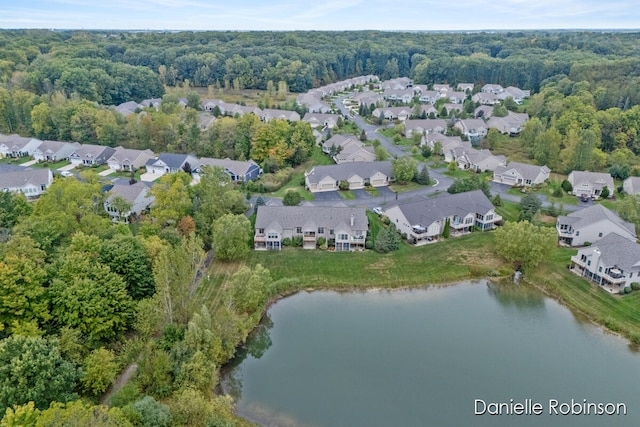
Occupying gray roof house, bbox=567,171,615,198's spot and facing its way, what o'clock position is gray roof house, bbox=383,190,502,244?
gray roof house, bbox=383,190,502,244 is roughly at 1 o'clock from gray roof house, bbox=567,171,615,198.

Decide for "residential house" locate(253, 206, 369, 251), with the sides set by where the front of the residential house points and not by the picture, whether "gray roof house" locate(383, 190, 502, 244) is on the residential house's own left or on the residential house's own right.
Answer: on the residential house's own right

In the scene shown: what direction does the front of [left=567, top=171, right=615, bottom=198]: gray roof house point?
toward the camera

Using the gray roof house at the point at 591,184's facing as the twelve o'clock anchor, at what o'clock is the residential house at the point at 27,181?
The residential house is roughly at 2 o'clock from the gray roof house.

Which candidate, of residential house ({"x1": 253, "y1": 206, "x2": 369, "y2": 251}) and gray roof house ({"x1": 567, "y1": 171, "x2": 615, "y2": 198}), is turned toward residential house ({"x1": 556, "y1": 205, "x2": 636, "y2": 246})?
the gray roof house

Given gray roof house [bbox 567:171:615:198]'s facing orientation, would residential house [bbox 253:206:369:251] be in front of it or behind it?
in front

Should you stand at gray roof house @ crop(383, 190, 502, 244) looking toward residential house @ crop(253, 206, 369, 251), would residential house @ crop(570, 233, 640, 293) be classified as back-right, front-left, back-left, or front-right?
back-left

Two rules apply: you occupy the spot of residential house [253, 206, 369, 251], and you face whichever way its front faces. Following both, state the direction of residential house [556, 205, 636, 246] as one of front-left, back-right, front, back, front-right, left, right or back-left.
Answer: right

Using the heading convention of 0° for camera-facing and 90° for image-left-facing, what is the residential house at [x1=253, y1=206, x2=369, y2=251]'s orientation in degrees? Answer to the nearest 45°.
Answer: approximately 180°

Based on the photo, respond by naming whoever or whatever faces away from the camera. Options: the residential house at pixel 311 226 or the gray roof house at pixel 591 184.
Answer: the residential house

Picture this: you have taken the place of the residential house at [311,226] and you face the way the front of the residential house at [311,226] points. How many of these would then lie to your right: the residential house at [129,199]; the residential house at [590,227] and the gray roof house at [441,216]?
2

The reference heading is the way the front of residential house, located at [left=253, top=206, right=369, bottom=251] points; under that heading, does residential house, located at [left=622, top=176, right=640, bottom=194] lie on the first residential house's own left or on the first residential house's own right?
on the first residential house's own right

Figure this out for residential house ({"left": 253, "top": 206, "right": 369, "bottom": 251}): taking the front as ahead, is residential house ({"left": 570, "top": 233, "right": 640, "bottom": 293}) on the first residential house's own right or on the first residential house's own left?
on the first residential house's own right

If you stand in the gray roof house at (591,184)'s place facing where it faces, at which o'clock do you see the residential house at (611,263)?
The residential house is roughly at 12 o'clock from the gray roof house.

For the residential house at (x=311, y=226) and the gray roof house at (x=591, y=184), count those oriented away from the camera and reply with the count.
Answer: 1

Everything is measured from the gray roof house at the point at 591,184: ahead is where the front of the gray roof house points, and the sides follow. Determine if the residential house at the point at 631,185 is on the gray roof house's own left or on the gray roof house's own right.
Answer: on the gray roof house's own left
